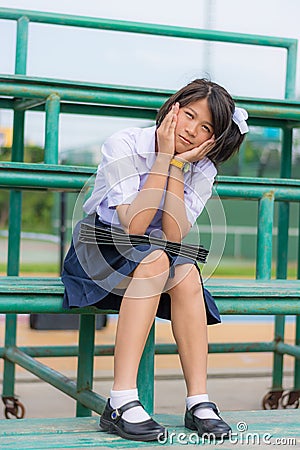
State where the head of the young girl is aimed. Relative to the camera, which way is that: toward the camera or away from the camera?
toward the camera

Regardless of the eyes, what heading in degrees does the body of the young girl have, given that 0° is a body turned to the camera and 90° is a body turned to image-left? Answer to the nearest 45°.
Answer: approximately 315°
